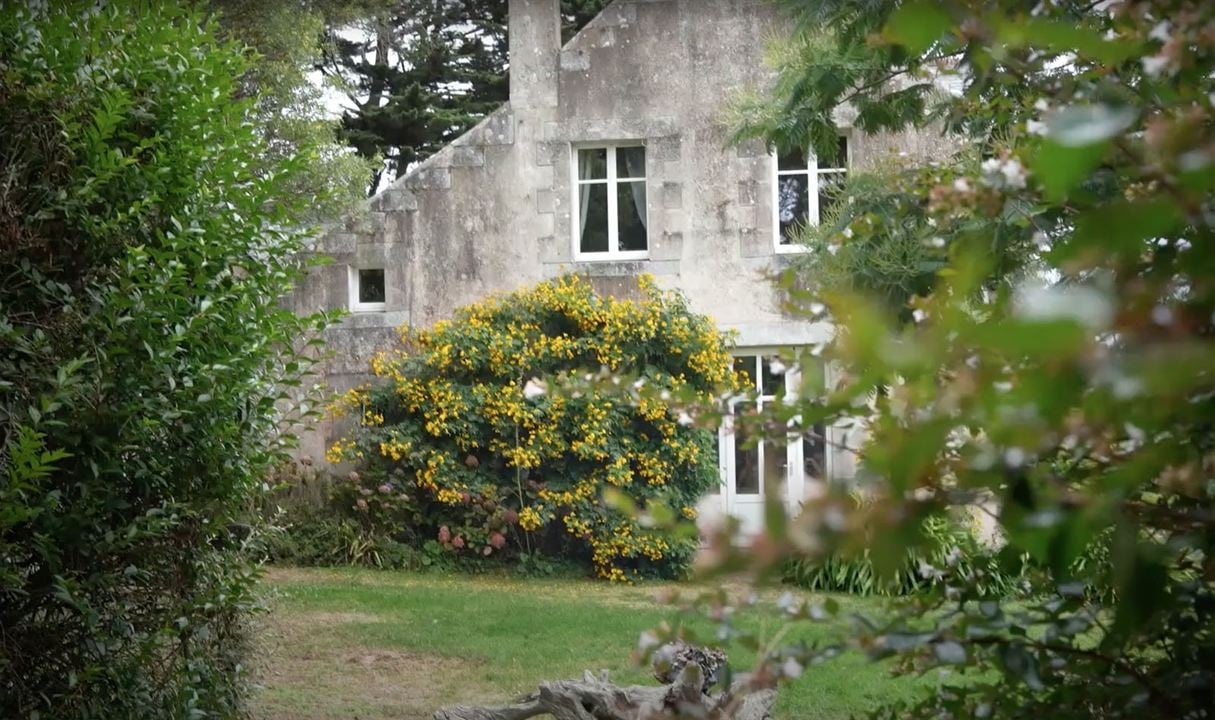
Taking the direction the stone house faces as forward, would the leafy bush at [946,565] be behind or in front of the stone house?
in front

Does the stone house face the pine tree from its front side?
no

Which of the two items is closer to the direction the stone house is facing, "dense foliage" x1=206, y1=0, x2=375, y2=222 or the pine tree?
the dense foliage

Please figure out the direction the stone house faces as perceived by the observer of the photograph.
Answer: facing the viewer

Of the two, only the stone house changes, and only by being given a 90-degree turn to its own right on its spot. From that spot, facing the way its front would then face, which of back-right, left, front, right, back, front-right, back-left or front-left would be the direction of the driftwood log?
left

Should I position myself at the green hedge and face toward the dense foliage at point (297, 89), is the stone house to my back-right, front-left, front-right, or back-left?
front-right

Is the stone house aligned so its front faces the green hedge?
yes

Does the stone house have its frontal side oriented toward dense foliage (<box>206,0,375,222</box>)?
no
